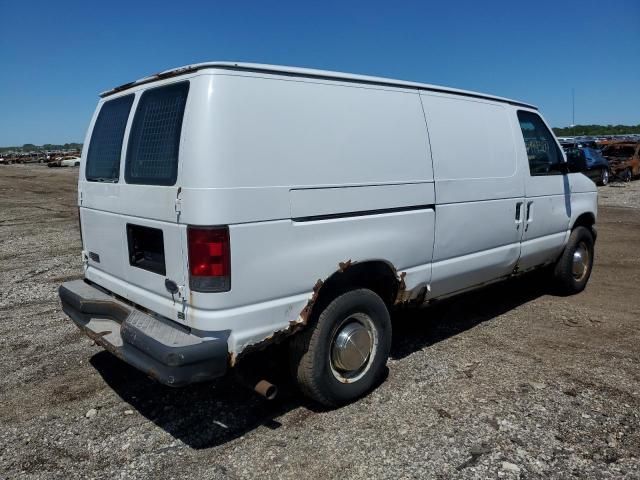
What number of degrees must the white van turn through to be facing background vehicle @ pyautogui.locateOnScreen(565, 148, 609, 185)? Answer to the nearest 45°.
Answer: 0° — it already faces it

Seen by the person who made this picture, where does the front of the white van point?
facing away from the viewer and to the right of the viewer

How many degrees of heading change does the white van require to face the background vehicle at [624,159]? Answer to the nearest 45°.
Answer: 0° — it already faces it
